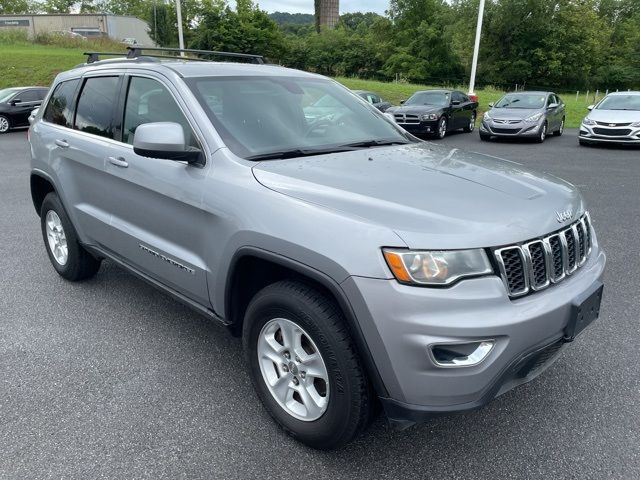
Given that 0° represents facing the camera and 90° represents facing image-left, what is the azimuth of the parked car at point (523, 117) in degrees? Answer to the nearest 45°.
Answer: approximately 45°

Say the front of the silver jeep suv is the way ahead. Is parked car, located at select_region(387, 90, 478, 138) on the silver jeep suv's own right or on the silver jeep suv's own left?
on the silver jeep suv's own left

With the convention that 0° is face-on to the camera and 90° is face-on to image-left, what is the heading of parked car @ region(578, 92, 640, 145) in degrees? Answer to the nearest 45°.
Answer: approximately 45°

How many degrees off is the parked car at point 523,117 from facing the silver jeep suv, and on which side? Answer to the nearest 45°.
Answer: approximately 45° to its left

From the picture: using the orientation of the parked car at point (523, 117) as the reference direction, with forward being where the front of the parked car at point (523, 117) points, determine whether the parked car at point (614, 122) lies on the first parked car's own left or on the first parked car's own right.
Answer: on the first parked car's own left

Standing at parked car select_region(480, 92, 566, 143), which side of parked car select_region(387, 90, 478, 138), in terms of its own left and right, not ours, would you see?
left

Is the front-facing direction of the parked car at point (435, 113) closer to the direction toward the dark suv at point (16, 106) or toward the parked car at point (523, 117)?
the dark suv

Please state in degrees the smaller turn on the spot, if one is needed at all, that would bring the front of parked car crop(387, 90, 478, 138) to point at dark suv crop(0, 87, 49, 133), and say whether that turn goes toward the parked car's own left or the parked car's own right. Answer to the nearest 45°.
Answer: approximately 45° to the parked car's own right
